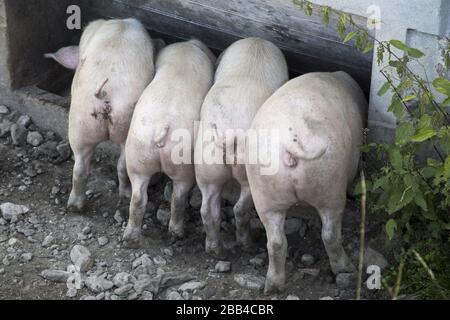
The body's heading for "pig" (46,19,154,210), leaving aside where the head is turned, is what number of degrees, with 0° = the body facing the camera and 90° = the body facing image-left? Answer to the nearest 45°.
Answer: approximately 180°

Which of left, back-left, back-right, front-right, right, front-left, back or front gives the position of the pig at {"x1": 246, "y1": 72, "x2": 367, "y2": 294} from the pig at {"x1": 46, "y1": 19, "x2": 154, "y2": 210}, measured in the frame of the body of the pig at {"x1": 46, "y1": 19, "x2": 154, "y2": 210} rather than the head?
back-right

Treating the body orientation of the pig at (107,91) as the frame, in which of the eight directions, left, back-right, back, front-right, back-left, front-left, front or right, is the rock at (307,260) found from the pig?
back-right

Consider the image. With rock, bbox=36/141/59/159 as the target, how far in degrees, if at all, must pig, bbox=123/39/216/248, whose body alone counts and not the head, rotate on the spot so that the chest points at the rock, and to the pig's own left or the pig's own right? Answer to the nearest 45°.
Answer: approximately 45° to the pig's own left

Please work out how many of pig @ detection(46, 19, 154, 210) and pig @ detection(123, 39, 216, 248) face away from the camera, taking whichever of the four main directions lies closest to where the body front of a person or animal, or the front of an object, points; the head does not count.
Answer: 2

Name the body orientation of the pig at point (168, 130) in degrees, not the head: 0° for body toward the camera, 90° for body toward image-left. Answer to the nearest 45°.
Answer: approximately 180°
